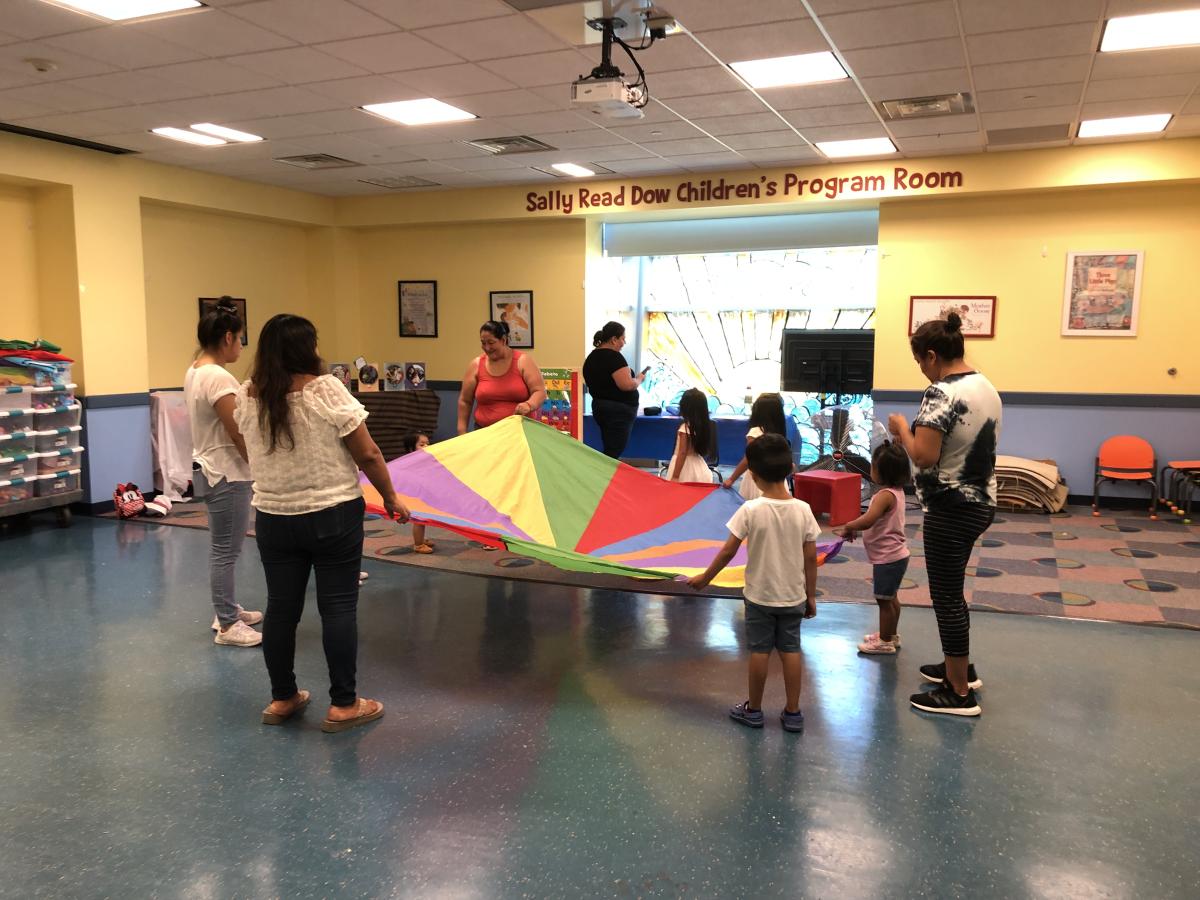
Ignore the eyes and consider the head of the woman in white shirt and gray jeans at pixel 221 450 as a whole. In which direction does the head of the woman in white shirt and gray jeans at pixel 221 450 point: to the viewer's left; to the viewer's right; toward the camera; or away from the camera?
to the viewer's right

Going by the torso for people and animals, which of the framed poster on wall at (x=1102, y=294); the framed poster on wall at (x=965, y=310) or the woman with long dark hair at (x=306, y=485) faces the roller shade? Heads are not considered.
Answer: the woman with long dark hair

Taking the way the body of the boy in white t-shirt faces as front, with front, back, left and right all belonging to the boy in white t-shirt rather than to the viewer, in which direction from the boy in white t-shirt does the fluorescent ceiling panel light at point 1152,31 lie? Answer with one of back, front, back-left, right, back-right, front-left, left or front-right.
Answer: right

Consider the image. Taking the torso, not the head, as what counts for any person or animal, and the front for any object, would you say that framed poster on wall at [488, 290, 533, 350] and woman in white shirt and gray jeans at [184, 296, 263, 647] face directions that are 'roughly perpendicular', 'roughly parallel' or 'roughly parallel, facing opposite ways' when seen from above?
roughly perpendicular

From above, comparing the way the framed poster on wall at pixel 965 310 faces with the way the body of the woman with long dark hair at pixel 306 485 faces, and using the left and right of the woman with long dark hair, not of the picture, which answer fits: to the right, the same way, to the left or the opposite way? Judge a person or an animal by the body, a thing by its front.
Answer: the opposite way

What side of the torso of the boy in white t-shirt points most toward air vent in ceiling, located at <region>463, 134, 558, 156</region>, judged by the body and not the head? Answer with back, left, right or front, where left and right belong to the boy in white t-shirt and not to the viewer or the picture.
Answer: front

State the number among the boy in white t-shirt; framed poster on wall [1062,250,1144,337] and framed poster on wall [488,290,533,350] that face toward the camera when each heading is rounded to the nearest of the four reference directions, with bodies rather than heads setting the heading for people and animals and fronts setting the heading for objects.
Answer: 2

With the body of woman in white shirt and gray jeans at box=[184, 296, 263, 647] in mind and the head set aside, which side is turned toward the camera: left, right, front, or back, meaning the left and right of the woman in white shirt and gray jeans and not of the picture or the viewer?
right

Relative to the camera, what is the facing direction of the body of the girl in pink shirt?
to the viewer's left

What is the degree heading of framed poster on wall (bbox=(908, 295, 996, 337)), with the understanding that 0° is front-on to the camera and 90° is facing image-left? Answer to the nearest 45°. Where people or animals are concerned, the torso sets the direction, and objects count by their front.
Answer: approximately 0°

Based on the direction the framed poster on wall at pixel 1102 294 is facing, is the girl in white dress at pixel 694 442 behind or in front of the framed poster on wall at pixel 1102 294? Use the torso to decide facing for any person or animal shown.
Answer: in front

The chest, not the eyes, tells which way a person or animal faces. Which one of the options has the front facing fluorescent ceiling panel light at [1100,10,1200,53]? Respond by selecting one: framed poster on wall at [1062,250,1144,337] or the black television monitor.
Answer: the framed poster on wall

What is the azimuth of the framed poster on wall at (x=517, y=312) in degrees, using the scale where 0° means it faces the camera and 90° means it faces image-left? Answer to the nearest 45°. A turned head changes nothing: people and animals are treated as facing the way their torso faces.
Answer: approximately 0°
